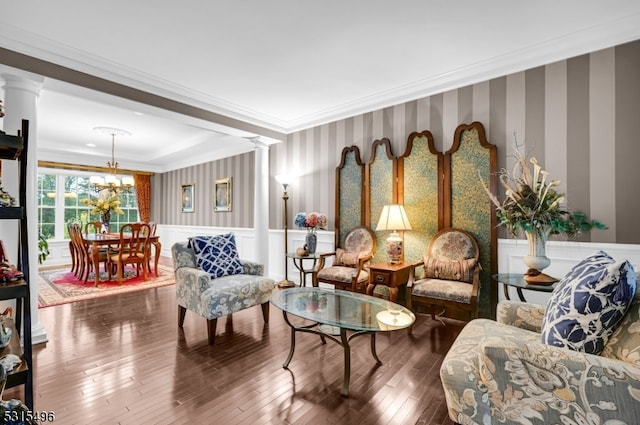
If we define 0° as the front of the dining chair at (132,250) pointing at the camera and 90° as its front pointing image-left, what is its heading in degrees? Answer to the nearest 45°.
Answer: approximately 135°

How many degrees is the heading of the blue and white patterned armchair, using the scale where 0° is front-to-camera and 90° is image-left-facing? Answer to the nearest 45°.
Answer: approximately 315°

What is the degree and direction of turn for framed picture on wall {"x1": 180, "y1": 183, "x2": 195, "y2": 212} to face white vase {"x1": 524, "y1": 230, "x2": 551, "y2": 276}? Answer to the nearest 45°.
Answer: approximately 45° to its left

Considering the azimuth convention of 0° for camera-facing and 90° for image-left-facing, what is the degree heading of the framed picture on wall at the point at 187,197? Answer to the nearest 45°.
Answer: approximately 45°

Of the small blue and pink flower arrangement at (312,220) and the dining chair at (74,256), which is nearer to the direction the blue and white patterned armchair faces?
the small blue and pink flower arrangement

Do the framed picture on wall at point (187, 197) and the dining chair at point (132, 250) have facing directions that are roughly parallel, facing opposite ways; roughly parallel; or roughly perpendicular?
roughly perpendicular

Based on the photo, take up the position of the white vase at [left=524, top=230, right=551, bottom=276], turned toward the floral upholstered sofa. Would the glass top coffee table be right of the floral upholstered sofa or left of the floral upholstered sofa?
right

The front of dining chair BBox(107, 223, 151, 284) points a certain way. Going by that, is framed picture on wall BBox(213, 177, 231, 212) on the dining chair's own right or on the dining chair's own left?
on the dining chair's own right
